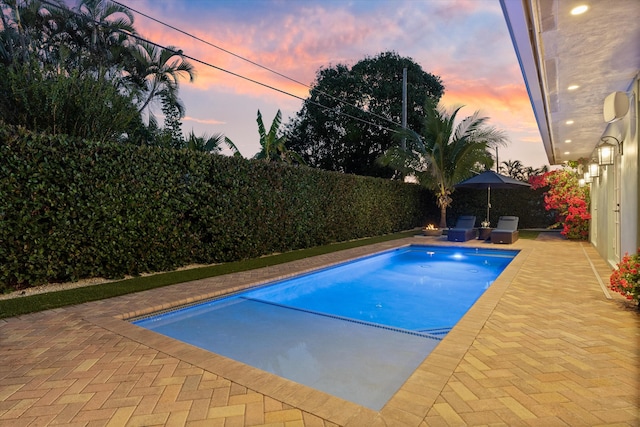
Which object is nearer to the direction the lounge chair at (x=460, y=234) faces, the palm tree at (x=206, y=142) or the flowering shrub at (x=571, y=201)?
the palm tree

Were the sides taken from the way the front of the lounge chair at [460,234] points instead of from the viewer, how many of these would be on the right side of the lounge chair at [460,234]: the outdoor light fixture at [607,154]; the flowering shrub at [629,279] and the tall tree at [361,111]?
1

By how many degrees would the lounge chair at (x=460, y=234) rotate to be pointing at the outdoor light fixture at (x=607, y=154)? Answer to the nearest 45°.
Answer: approximately 90° to its left

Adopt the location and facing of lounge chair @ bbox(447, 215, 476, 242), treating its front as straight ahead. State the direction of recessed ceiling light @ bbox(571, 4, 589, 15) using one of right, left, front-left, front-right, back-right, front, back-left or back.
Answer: front-left

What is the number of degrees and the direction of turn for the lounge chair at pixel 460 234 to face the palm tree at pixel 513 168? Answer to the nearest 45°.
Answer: approximately 135° to its right

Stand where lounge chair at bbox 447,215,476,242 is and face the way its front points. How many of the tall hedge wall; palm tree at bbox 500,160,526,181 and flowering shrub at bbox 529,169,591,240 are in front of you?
1

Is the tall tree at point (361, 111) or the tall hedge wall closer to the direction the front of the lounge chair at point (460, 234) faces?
the tall hedge wall

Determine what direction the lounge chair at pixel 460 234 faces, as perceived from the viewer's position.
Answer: facing the viewer and to the left of the viewer

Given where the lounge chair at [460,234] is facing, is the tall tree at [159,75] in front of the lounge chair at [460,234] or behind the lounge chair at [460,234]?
in front

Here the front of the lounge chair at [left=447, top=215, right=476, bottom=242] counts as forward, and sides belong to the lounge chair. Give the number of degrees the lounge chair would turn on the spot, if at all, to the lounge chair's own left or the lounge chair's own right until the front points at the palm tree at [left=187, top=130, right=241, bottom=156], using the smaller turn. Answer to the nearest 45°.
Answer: approximately 45° to the lounge chair's own right
